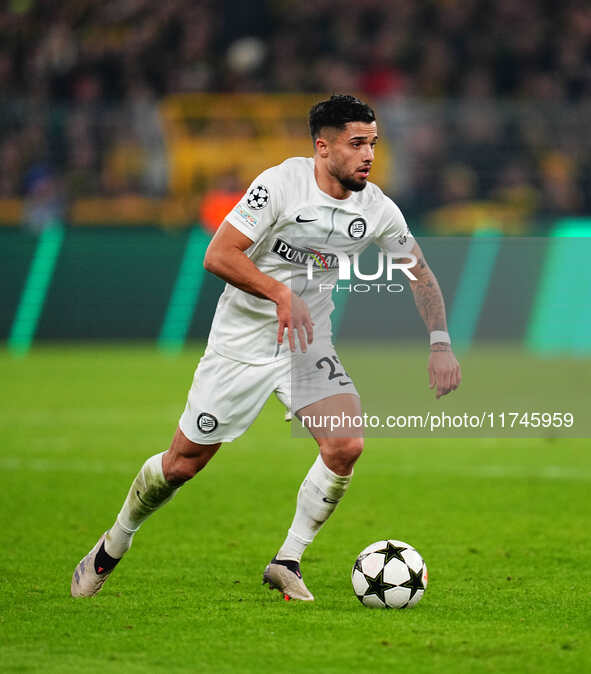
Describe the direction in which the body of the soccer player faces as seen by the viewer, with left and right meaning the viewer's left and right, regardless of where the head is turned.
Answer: facing the viewer and to the right of the viewer
